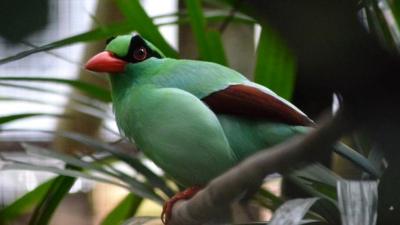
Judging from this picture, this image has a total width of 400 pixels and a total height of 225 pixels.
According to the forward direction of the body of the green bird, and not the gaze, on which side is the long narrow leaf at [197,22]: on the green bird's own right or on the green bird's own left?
on the green bird's own right

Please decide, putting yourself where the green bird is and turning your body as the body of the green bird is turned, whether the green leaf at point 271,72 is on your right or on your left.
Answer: on your right

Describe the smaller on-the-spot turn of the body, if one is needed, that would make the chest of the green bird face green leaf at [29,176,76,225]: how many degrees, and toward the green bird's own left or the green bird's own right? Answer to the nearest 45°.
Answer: approximately 45° to the green bird's own right

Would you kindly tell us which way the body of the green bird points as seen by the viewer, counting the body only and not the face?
to the viewer's left

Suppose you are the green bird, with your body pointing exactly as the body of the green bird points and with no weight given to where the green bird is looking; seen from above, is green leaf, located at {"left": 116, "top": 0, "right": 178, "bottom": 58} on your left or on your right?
on your right
